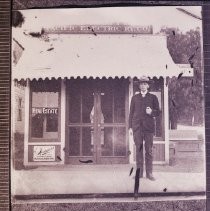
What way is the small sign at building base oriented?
toward the camera
